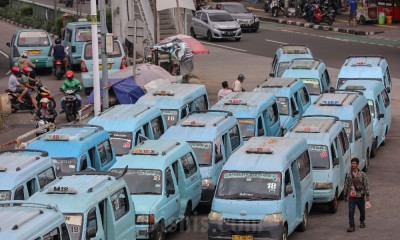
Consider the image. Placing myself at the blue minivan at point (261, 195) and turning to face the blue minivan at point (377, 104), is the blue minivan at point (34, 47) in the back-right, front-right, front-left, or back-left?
front-left

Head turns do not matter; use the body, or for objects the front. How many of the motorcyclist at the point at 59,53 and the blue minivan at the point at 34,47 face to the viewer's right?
0

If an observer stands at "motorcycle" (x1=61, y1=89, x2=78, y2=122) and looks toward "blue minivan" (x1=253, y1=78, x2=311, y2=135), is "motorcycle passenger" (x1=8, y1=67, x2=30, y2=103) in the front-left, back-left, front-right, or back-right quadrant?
back-left

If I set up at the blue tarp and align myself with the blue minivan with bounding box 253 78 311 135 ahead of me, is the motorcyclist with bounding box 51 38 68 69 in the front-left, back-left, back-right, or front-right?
back-left
